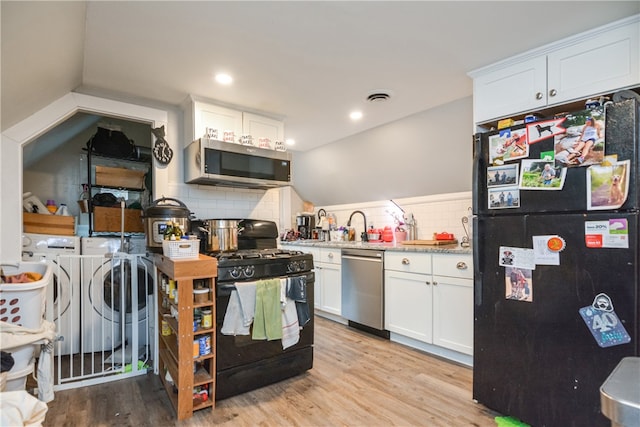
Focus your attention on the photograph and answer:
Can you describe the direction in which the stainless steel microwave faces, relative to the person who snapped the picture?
facing the viewer and to the right of the viewer

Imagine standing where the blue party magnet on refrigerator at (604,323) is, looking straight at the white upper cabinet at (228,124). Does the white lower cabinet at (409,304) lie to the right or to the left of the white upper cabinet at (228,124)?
right

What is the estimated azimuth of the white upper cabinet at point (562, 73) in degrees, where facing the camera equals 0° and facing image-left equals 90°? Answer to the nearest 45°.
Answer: approximately 45°

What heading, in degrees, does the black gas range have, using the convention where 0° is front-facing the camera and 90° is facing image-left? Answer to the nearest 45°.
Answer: approximately 315°

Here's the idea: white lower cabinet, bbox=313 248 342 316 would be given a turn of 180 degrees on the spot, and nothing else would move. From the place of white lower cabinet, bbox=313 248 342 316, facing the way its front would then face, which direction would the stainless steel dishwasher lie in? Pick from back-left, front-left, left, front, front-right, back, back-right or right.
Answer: right

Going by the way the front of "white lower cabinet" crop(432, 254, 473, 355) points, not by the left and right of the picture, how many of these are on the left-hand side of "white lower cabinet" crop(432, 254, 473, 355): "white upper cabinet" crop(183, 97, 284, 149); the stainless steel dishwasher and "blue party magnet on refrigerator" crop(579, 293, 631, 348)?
1

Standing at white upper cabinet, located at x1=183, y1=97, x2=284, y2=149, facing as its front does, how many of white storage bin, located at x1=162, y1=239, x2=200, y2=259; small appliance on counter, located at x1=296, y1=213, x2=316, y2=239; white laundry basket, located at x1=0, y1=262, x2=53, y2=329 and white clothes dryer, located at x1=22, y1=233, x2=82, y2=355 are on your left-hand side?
1
